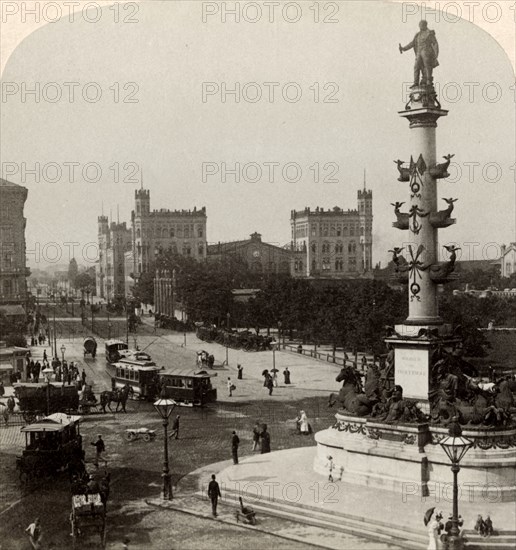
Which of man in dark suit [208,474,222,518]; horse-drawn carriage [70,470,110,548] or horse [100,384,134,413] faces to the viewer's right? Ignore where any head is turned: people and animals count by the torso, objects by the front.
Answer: the horse

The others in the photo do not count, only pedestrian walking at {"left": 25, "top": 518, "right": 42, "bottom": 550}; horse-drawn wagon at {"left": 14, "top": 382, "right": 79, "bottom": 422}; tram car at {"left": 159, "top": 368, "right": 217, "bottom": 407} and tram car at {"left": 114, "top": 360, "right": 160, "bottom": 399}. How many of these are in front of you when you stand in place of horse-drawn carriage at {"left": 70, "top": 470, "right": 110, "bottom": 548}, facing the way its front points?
3

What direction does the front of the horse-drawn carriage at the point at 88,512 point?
away from the camera

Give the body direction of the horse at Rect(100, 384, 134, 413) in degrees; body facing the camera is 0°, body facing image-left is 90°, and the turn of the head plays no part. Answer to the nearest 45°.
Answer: approximately 270°

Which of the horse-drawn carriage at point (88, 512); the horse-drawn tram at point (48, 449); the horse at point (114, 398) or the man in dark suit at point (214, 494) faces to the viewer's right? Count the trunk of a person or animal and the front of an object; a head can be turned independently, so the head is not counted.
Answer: the horse

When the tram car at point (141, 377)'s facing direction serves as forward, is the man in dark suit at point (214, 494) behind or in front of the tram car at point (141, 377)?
in front
